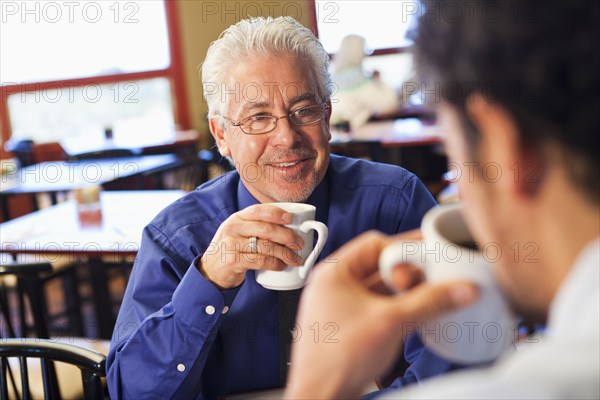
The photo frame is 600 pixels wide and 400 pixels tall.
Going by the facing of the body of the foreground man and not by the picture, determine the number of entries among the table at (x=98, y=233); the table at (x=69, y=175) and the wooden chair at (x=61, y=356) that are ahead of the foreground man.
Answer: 3

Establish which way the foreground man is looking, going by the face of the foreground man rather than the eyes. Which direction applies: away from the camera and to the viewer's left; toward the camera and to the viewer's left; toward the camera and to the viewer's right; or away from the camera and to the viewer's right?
away from the camera and to the viewer's left

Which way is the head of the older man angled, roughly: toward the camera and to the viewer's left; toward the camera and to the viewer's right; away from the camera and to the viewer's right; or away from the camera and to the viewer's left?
toward the camera and to the viewer's right

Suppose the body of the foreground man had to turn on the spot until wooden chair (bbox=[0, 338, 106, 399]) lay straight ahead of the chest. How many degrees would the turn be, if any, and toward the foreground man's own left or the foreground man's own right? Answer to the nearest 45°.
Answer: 0° — they already face it

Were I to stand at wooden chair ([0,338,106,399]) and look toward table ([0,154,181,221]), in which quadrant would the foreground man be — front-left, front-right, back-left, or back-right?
back-right

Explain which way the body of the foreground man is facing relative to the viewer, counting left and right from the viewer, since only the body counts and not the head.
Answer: facing away from the viewer and to the left of the viewer

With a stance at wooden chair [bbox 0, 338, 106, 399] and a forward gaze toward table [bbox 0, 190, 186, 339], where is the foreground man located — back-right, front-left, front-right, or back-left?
back-right

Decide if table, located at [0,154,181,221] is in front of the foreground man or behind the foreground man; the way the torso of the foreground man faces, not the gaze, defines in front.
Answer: in front

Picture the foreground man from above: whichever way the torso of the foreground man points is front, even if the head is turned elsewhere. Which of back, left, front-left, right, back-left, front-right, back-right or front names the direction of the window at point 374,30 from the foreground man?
front-right

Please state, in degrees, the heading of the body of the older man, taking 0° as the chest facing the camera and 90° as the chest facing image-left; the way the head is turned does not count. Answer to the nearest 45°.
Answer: approximately 315°

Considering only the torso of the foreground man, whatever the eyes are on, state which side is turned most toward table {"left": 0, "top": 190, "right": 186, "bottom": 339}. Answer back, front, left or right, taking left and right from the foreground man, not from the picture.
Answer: front
